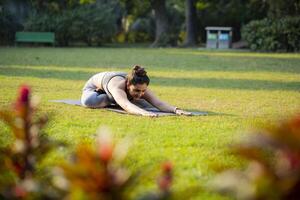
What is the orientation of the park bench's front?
toward the camera

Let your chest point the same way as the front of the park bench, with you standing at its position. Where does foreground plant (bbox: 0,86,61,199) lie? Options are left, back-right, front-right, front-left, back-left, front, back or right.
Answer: front

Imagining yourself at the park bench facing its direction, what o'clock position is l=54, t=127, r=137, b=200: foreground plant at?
The foreground plant is roughly at 12 o'clock from the park bench.

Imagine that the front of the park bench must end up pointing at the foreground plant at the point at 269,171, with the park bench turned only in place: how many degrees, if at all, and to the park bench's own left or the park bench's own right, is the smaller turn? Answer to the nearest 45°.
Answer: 0° — it already faces it

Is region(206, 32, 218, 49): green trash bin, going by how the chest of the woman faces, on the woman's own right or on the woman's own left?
on the woman's own left

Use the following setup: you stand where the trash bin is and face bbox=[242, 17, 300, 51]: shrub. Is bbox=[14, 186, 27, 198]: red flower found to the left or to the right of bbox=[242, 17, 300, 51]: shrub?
right

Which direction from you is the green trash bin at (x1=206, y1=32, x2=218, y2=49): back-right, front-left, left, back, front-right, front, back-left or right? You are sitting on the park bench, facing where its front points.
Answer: left

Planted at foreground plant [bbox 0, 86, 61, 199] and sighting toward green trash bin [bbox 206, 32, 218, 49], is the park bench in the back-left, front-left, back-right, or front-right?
front-left

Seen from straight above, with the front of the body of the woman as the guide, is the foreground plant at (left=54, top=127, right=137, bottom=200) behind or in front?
in front

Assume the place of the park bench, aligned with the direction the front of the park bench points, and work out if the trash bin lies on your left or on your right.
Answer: on your left

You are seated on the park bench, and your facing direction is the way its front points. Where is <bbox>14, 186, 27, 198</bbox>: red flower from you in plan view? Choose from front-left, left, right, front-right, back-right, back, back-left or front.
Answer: front

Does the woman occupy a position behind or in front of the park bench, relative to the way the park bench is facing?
in front

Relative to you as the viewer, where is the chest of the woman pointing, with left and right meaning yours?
facing the viewer and to the right of the viewer

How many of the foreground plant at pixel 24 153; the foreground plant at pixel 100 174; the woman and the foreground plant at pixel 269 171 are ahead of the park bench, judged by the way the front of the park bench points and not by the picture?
4

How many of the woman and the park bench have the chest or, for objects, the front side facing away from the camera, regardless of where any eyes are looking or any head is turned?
0
